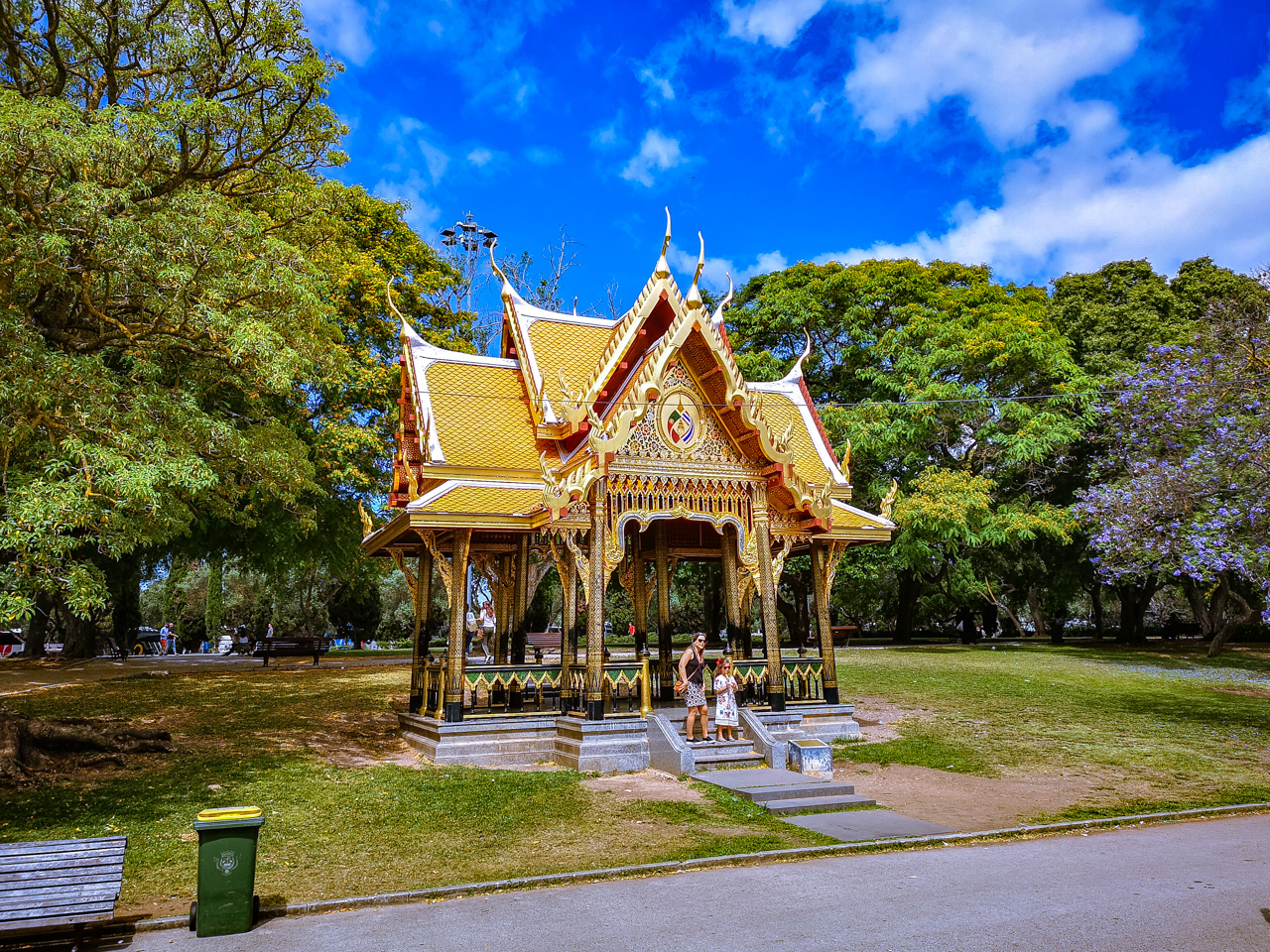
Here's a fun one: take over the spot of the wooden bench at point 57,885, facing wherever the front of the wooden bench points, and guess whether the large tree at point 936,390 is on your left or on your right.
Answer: on your left

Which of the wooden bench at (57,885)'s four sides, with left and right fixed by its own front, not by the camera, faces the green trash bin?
left

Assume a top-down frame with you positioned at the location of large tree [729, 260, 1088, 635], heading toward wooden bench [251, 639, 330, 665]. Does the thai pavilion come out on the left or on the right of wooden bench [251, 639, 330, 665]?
left

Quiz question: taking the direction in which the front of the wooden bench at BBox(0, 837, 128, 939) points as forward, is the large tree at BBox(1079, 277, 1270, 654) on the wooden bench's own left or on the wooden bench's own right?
on the wooden bench's own left

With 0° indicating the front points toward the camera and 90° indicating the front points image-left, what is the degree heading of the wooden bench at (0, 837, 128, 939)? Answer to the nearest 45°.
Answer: approximately 0°

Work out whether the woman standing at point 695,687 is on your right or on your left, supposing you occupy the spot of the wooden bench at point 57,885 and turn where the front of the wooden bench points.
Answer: on your left

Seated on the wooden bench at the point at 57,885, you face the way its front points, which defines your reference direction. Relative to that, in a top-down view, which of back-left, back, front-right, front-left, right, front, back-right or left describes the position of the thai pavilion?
back-left

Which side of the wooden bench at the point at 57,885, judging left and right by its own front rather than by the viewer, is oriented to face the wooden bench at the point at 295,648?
back
